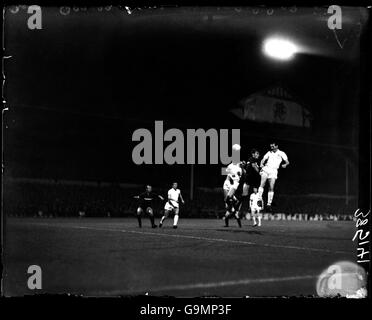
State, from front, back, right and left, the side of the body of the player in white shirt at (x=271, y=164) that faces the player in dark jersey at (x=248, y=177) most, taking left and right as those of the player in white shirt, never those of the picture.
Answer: right

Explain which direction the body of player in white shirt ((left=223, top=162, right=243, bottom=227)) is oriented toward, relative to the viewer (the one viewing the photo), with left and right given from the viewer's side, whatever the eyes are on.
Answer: facing to the right of the viewer

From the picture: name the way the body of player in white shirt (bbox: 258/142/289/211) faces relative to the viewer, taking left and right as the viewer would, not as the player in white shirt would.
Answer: facing the viewer and to the left of the viewer
